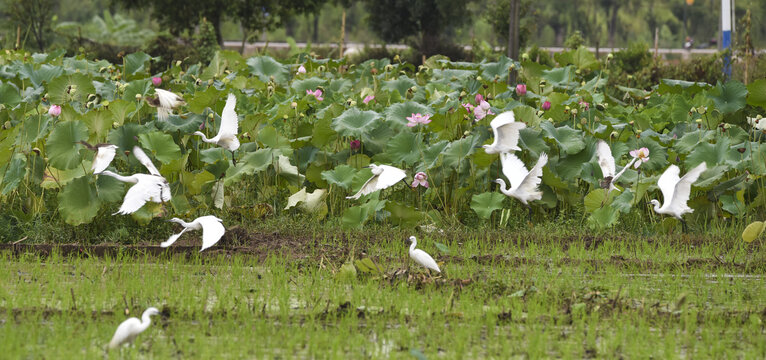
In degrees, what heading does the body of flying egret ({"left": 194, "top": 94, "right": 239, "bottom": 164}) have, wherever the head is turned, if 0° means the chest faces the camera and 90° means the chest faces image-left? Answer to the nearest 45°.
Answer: approximately 90°

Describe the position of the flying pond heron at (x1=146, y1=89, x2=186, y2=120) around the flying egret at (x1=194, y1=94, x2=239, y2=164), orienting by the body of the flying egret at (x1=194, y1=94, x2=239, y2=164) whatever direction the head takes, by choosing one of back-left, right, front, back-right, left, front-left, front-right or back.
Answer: front-right

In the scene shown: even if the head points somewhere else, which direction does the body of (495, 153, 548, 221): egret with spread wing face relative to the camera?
to the viewer's left

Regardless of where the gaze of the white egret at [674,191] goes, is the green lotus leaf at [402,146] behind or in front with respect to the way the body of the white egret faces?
in front

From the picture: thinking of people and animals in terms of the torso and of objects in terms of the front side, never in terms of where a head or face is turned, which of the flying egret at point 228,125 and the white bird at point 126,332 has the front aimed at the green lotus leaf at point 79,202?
the flying egret

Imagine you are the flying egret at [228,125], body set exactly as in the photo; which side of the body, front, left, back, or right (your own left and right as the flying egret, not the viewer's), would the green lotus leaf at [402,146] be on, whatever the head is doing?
back

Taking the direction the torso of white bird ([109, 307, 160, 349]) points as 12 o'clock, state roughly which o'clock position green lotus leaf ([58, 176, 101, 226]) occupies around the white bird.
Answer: The green lotus leaf is roughly at 9 o'clock from the white bird.

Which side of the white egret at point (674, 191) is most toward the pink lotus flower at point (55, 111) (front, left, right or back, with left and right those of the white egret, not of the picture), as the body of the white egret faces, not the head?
front

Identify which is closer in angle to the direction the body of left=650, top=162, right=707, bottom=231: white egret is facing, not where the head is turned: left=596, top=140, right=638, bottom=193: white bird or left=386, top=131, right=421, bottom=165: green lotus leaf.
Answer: the green lotus leaf

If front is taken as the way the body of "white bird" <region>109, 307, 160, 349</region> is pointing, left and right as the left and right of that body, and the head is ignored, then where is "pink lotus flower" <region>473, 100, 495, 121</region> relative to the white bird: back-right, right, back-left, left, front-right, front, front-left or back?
front-left

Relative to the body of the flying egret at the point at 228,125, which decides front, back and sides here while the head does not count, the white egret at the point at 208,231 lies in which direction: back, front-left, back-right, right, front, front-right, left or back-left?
left

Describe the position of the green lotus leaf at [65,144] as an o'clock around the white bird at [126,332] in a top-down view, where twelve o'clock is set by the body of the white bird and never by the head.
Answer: The green lotus leaf is roughly at 9 o'clock from the white bird.

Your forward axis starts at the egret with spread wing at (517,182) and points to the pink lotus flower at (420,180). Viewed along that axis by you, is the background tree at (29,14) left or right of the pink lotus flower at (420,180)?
right

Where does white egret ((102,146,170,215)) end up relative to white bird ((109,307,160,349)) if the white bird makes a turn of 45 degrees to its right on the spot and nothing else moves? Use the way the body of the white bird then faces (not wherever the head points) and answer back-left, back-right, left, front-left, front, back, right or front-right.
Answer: back-left

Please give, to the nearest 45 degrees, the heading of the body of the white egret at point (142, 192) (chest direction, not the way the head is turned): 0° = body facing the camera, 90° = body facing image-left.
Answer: approximately 90°

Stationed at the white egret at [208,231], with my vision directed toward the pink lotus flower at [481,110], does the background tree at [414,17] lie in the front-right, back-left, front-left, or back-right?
front-left

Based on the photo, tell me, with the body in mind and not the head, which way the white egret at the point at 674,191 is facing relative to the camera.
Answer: to the viewer's left

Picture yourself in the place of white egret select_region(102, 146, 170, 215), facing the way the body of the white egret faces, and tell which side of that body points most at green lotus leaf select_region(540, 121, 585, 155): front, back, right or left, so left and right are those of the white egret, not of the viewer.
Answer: back

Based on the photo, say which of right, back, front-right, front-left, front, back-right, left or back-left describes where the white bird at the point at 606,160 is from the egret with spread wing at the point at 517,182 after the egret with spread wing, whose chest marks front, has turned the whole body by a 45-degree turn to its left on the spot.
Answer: back

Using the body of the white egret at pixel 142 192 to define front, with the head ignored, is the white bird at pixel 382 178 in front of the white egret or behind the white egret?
behind

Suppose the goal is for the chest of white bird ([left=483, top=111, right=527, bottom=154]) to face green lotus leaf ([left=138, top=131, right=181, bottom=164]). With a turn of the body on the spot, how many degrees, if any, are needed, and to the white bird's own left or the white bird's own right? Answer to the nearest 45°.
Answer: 0° — it already faces it
